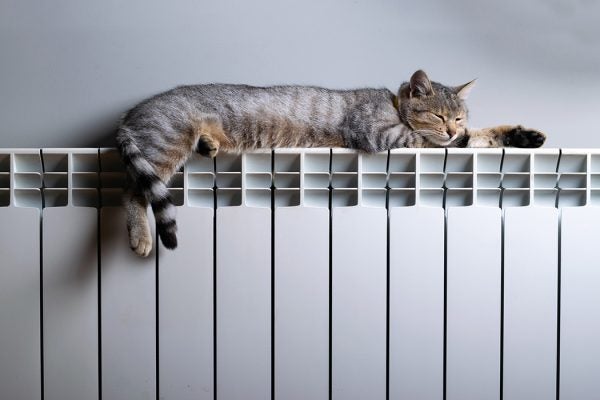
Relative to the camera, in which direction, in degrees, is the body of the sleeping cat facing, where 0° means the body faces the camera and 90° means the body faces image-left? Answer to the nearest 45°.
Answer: approximately 270°

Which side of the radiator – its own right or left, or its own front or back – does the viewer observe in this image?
front
